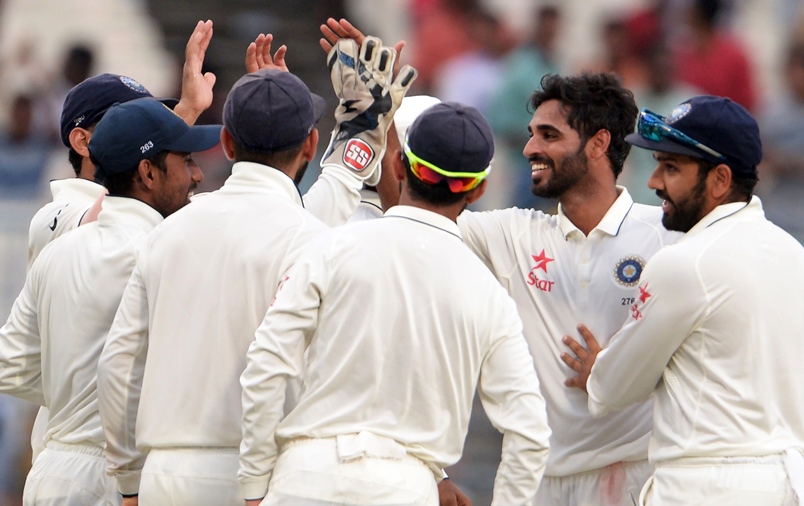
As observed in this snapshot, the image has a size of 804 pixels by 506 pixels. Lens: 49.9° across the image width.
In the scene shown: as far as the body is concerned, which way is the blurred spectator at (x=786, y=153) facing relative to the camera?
toward the camera

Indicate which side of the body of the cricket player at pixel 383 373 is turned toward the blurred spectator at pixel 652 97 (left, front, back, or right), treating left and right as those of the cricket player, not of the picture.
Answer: front

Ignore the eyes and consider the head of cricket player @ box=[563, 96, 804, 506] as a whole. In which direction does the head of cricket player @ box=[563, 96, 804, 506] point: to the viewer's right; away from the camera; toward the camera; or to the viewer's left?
to the viewer's left

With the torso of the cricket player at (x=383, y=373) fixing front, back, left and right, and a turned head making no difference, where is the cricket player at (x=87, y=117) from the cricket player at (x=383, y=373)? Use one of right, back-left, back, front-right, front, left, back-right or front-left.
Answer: front-left

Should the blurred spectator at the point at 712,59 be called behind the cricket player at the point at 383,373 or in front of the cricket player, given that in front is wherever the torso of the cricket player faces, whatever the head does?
in front

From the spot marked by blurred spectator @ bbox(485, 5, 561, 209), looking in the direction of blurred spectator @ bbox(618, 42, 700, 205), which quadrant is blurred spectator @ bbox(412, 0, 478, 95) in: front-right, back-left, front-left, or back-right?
back-left

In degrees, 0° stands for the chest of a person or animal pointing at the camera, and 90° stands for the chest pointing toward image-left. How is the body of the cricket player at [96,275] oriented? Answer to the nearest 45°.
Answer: approximately 225°

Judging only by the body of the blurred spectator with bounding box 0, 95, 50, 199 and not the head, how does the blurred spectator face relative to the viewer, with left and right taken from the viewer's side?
facing the viewer

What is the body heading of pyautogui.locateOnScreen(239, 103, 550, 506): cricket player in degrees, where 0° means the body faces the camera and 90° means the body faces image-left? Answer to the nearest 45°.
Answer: approximately 180°

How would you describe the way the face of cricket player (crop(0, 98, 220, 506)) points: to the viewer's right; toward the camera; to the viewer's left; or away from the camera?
to the viewer's right

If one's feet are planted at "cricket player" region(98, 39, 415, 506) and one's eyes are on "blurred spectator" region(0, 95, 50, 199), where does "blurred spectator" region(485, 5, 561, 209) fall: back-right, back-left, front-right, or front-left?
front-right

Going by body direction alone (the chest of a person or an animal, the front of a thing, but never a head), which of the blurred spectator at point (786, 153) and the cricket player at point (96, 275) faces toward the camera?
the blurred spectator
